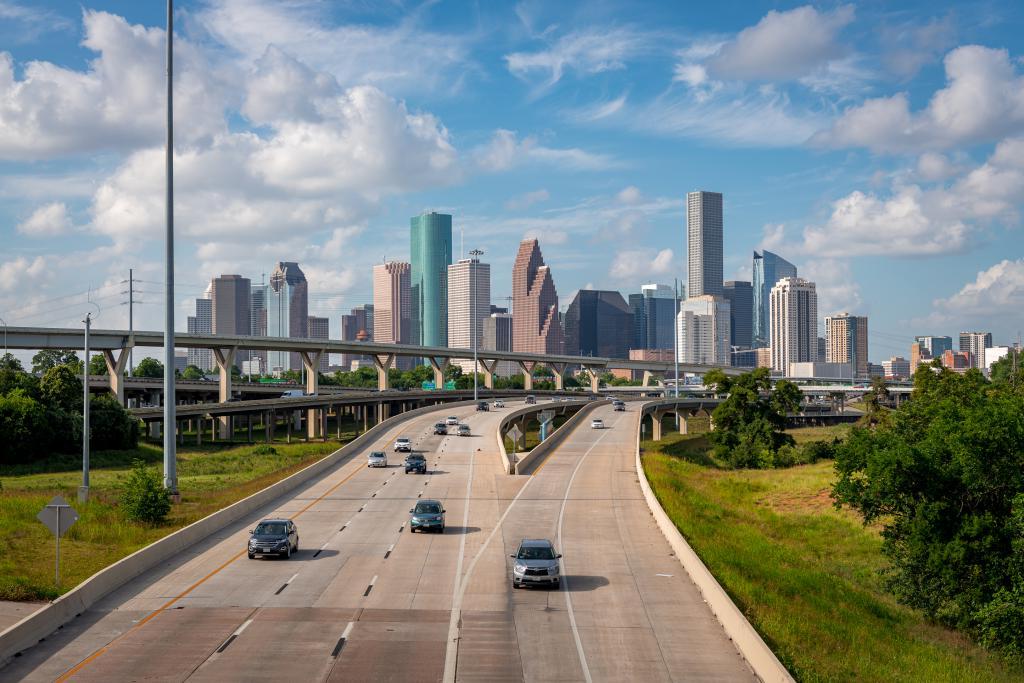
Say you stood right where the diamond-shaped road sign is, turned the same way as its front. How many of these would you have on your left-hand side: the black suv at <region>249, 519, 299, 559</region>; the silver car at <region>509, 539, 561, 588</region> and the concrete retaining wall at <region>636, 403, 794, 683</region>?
0

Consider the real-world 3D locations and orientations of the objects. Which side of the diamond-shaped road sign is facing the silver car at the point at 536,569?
right

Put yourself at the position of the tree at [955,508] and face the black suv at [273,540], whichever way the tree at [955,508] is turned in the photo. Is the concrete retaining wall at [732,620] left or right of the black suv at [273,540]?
left

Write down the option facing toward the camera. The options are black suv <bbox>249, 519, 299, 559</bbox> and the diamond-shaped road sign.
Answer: the black suv

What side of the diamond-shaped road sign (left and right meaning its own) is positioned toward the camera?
back

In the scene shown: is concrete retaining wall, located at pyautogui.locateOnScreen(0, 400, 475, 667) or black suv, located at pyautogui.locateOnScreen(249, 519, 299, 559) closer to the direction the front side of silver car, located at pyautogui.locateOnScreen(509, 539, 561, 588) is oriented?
the concrete retaining wall

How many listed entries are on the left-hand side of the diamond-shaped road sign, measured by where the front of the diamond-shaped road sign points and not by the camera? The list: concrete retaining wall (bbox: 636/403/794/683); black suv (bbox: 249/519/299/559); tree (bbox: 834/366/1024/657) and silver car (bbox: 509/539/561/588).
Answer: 0

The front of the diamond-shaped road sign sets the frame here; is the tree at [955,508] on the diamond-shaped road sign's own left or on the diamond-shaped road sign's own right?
on the diamond-shaped road sign's own right

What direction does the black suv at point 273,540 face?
toward the camera

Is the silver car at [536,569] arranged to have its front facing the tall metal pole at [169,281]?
no
